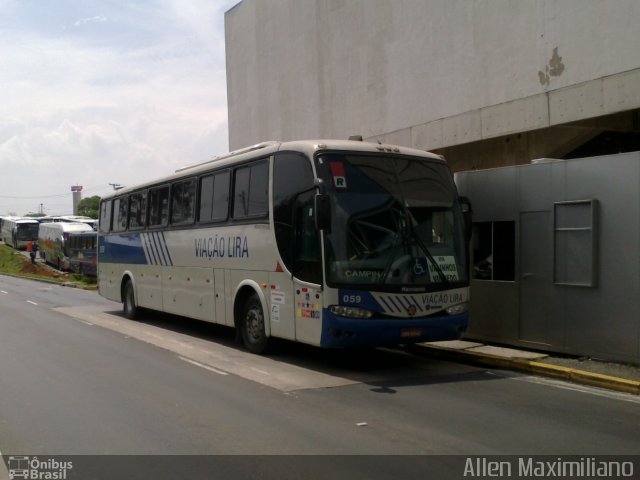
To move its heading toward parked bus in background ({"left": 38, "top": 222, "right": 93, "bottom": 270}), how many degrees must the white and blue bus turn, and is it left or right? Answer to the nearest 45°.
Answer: approximately 180°

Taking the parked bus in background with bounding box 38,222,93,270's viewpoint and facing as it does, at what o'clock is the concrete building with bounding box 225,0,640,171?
The concrete building is roughly at 12 o'clock from the parked bus in background.

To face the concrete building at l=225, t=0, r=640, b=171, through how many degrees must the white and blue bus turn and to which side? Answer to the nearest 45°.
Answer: approximately 90° to its left
